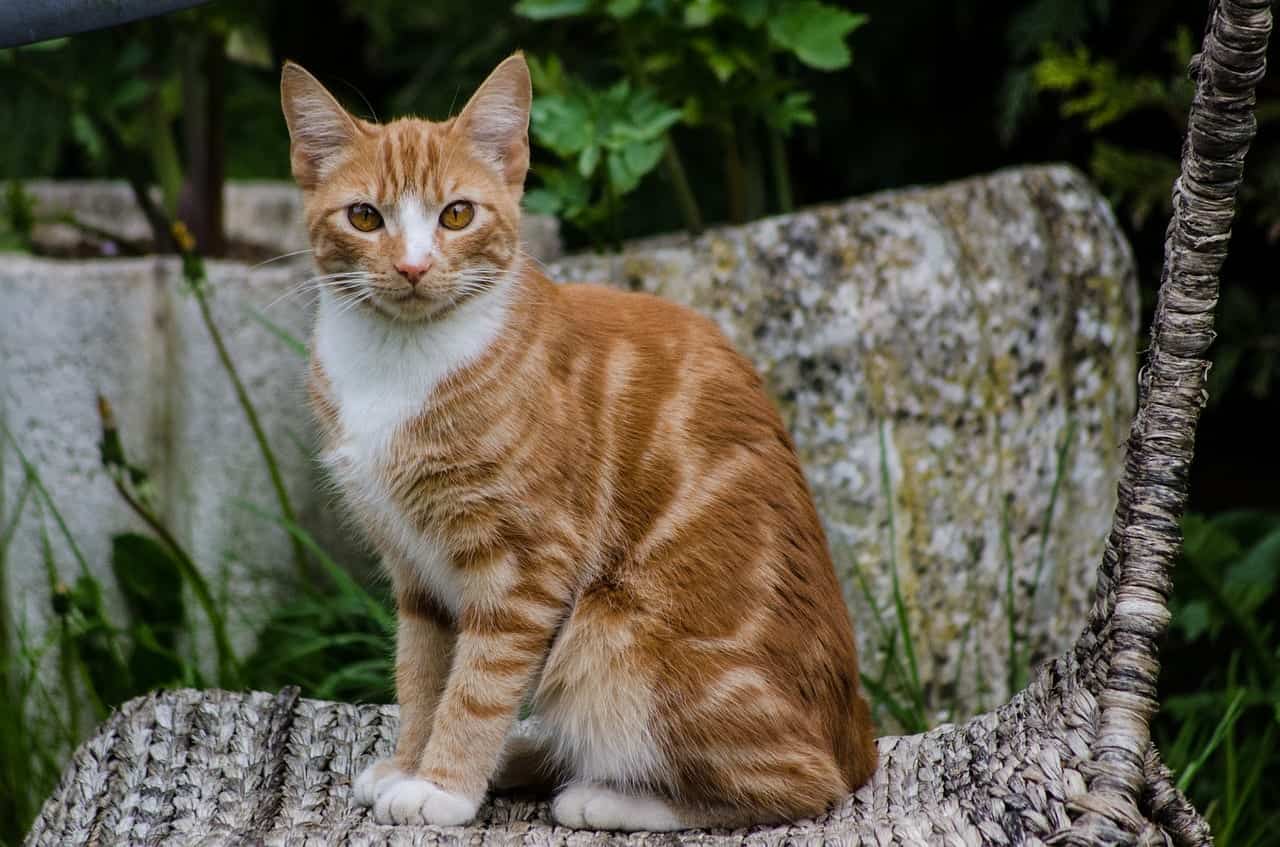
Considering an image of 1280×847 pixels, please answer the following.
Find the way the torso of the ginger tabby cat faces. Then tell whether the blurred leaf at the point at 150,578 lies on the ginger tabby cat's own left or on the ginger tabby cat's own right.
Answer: on the ginger tabby cat's own right

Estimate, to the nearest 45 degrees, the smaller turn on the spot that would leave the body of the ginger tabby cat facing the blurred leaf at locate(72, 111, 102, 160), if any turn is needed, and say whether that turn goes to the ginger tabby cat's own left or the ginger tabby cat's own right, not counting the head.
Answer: approximately 90° to the ginger tabby cat's own right

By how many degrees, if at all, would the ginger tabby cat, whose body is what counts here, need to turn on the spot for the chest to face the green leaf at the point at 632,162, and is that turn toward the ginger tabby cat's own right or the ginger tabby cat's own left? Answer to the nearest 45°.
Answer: approximately 135° to the ginger tabby cat's own right

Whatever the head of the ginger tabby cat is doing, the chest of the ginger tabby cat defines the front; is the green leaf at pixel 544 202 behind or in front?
behind

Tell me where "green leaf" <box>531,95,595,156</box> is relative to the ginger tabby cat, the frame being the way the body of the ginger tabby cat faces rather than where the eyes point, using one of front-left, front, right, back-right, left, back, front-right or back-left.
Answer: back-right

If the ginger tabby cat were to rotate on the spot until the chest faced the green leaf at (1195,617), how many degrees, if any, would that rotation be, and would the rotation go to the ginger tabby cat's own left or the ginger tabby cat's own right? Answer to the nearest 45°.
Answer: approximately 180°

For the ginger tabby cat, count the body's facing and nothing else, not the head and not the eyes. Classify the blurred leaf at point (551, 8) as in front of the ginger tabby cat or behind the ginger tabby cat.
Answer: behind

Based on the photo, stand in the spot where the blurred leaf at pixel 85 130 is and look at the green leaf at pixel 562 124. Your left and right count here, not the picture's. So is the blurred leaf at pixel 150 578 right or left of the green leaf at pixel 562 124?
right

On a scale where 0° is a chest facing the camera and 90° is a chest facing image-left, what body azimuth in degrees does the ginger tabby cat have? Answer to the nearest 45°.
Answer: approximately 45°
